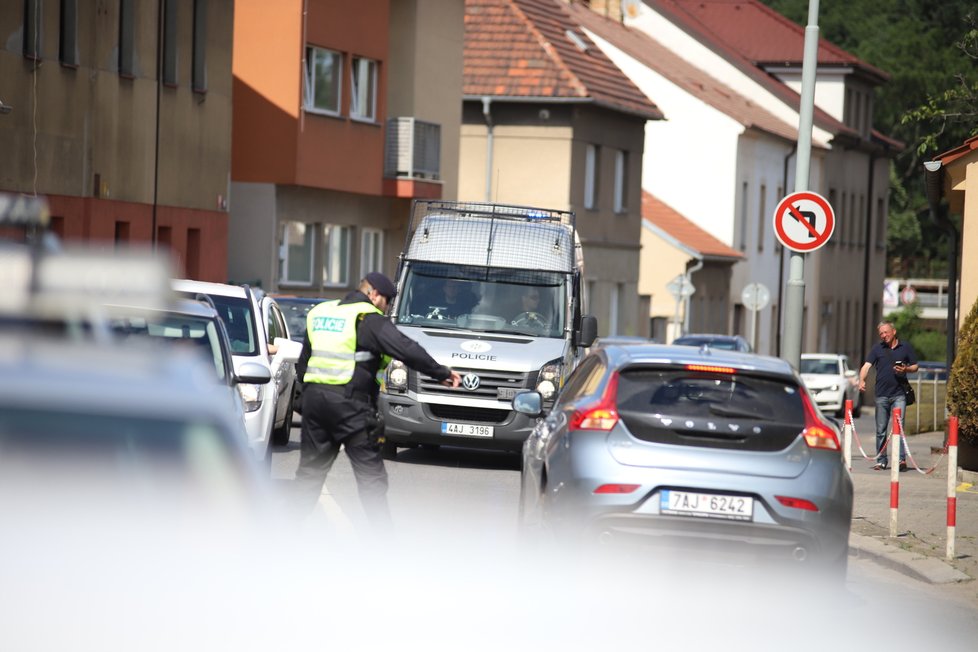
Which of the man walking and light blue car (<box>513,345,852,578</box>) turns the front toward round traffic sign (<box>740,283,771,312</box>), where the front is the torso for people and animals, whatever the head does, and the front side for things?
the light blue car

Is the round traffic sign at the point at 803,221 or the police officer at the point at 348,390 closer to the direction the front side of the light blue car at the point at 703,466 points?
the round traffic sign

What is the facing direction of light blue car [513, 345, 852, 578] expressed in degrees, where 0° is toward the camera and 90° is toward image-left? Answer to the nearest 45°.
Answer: approximately 180°

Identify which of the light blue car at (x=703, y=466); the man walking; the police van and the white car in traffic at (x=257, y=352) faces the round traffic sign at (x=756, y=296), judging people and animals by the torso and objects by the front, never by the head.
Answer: the light blue car

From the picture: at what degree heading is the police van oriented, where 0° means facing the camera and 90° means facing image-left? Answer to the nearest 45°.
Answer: approximately 0°

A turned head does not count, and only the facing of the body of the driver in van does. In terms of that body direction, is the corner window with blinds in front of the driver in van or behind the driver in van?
behind

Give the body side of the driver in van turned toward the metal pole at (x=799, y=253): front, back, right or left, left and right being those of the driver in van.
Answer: left

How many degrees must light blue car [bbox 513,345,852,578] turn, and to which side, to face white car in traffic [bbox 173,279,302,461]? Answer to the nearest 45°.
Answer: approximately 45° to its left
